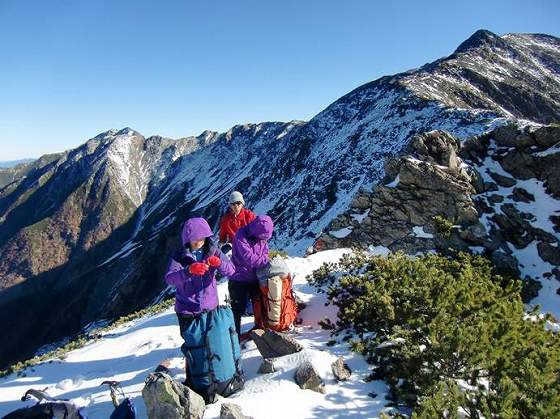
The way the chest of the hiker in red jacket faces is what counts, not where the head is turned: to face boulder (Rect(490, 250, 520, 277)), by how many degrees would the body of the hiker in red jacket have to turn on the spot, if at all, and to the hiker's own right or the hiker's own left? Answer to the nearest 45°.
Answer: approximately 135° to the hiker's own left

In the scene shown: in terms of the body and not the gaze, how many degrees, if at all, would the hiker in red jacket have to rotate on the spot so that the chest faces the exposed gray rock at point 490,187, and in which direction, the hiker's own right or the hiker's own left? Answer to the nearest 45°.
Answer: approximately 135° to the hiker's own left

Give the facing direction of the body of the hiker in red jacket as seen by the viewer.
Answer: toward the camera

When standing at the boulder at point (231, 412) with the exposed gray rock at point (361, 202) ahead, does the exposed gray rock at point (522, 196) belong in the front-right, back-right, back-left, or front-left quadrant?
front-right

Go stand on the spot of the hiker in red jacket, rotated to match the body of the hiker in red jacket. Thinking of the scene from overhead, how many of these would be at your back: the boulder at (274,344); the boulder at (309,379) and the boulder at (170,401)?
0

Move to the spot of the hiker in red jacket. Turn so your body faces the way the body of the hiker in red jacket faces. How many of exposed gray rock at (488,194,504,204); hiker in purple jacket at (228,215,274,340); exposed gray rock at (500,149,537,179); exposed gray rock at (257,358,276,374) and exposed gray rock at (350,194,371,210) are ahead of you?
2
